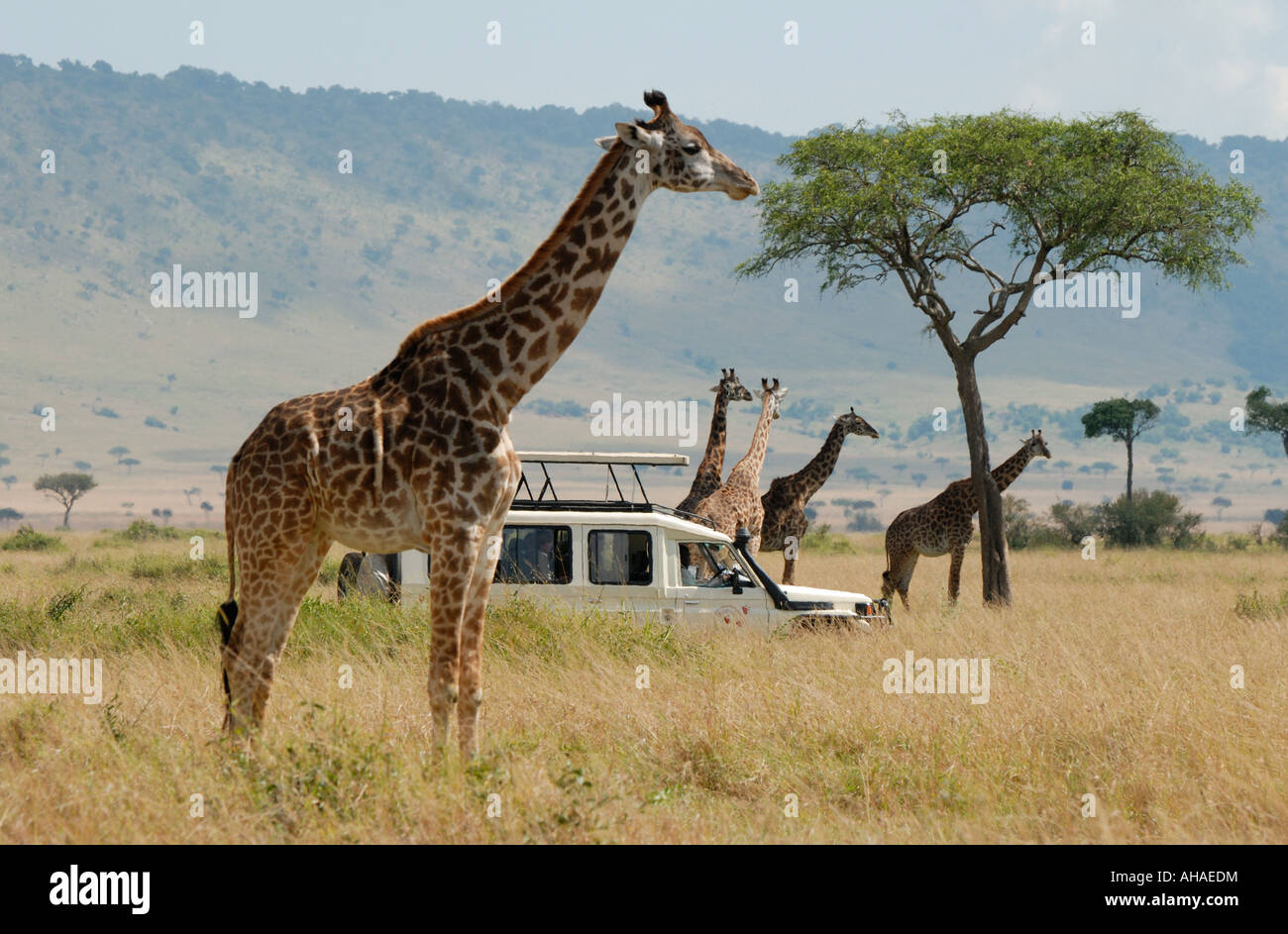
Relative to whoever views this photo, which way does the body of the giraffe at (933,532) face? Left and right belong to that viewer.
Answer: facing to the right of the viewer

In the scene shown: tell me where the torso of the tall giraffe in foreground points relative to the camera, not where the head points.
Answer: to the viewer's right

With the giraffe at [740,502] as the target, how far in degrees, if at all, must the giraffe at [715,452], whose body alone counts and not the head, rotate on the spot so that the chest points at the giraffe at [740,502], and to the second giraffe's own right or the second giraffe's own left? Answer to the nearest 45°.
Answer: approximately 90° to the second giraffe's own right

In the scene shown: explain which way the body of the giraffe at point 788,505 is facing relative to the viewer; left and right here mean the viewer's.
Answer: facing to the right of the viewer

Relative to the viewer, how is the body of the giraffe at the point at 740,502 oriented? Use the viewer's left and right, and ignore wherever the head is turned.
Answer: facing to the right of the viewer

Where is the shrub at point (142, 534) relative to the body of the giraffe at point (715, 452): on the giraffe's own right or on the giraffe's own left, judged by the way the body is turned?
on the giraffe's own left

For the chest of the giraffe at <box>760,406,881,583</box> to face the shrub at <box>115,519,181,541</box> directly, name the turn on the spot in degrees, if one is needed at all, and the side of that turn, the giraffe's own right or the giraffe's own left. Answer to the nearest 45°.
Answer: approximately 135° to the giraffe's own left

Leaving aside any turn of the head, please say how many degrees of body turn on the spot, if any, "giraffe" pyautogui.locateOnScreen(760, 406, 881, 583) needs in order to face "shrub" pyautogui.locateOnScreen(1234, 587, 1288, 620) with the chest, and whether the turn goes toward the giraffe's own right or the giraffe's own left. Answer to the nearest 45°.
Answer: approximately 45° to the giraffe's own right

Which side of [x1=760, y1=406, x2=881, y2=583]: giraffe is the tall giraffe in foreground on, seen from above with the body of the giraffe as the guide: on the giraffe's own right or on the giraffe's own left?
on the giraffe's own right
